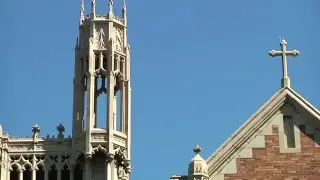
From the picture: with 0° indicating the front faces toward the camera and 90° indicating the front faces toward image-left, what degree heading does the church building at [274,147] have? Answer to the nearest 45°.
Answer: approximately 0°
